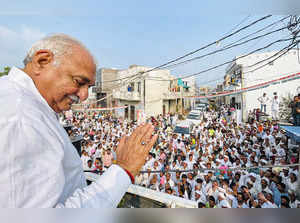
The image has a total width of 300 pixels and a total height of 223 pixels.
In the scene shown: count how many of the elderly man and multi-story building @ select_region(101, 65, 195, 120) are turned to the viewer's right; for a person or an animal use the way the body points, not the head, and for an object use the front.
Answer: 1

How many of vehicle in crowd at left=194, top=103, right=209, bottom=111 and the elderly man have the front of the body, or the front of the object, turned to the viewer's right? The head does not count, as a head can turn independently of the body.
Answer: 1

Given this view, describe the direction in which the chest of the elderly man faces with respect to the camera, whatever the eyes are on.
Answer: to the viewer's right

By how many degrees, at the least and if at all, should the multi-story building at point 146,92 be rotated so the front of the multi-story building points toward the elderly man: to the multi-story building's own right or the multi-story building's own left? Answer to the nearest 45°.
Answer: approximately 45° to the multi-story building's own left

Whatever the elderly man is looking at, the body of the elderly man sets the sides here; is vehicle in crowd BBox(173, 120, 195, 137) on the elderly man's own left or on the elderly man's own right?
on the elderly man's own left

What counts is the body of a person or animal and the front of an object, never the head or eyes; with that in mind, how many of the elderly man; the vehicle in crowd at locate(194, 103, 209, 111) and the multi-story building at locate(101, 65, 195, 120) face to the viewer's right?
1

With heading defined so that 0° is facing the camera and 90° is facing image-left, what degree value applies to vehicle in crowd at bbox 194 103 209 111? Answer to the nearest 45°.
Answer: approximately 45°

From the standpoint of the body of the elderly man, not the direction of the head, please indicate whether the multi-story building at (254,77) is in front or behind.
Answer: in front

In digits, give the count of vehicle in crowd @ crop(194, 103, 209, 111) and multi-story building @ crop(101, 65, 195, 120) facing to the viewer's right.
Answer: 0

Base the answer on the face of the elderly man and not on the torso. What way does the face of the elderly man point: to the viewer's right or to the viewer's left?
to the viewer's right

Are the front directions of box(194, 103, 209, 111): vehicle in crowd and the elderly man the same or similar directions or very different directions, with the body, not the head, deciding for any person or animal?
very different directions
